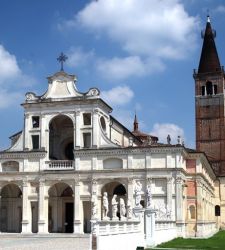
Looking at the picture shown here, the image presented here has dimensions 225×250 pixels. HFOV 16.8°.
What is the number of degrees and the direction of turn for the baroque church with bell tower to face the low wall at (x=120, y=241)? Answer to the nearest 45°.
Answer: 0° — it already faces it

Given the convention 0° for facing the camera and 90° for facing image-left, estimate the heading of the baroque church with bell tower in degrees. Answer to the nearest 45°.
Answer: approximately 0°
